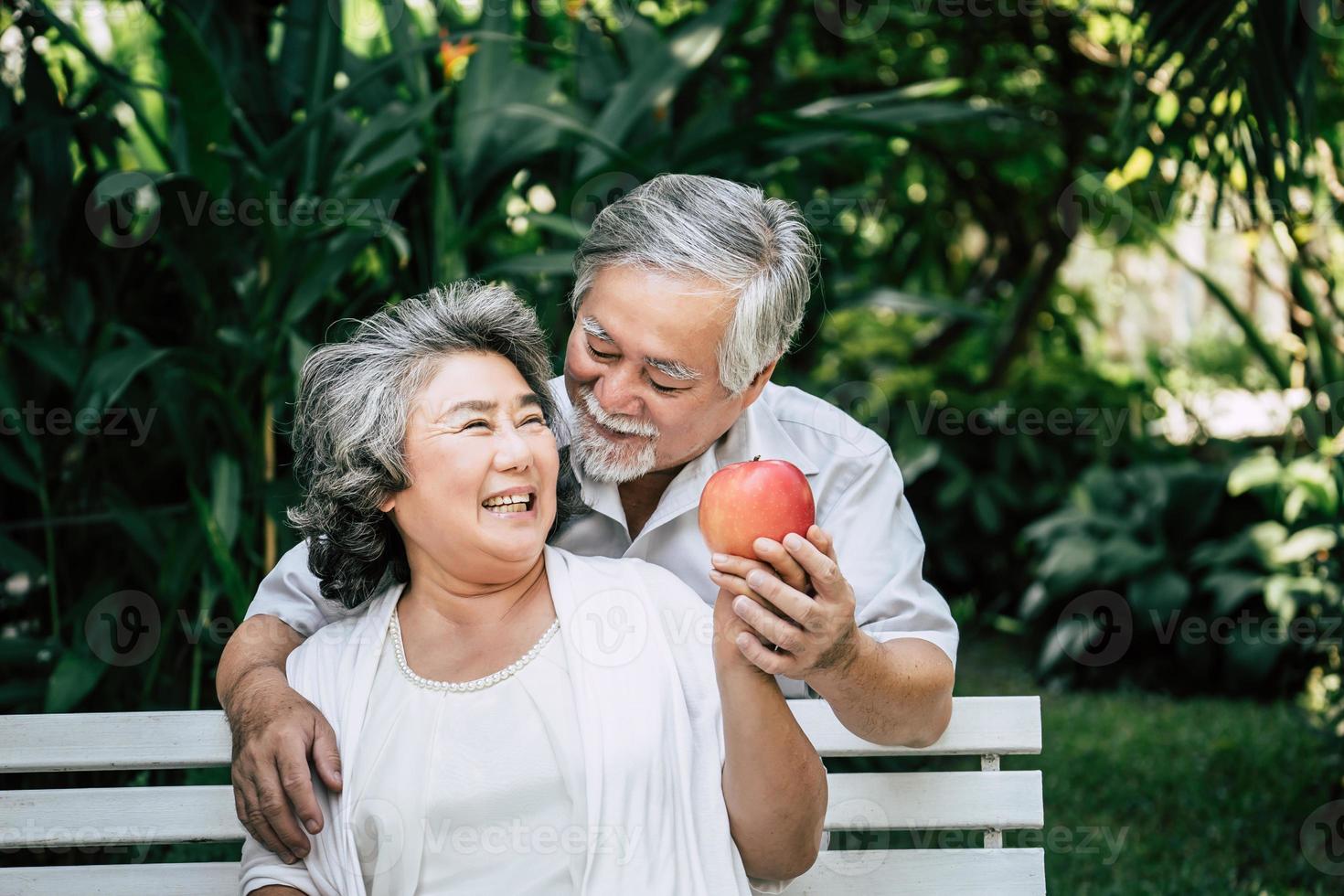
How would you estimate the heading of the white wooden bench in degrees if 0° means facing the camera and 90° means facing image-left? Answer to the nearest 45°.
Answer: approximately 0°

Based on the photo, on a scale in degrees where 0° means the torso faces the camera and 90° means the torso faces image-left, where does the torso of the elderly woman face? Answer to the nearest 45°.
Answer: approximately 0°

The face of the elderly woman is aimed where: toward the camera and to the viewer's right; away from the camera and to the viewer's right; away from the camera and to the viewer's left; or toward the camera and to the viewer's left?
toward the camera and to the viewer's right
